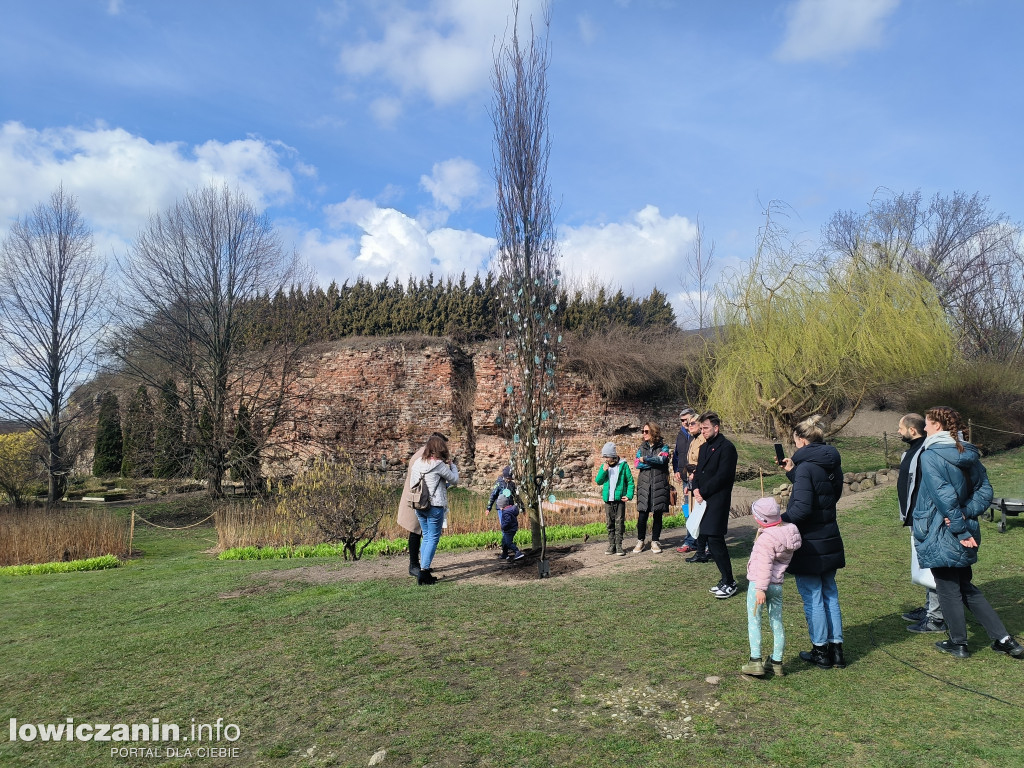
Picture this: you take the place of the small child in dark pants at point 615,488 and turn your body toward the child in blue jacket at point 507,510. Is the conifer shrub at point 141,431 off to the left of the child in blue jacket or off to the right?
right

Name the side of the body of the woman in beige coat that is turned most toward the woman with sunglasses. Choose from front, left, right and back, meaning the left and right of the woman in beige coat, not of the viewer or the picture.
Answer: front

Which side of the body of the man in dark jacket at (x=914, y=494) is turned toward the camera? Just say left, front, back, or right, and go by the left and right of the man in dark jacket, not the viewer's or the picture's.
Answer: left

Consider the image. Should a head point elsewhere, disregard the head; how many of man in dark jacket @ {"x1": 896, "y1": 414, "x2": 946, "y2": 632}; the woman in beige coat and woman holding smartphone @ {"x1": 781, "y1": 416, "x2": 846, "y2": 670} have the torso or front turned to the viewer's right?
1

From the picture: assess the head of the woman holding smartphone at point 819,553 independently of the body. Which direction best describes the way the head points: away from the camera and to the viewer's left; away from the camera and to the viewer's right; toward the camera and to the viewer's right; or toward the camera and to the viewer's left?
away from the camera and to the viewer's left

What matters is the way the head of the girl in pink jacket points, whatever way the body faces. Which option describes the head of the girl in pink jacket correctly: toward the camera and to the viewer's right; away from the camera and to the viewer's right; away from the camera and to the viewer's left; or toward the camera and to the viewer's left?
away from the camera and to the viewer's left

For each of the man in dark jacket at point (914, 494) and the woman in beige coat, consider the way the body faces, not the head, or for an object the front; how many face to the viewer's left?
1

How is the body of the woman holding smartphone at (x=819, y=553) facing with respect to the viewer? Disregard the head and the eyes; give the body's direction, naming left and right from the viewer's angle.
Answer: facing away from the viewer and to the left of the viewer

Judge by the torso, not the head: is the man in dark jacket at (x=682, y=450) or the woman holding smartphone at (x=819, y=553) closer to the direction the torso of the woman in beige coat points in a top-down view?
the man in dark jacket

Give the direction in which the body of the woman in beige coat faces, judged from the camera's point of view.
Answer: to the viewer's right

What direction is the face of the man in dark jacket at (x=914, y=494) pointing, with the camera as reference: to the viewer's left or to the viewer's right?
to the viewer's left

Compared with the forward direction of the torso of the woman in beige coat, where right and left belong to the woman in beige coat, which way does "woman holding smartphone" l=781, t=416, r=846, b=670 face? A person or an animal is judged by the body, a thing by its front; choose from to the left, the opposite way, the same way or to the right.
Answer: to the left
